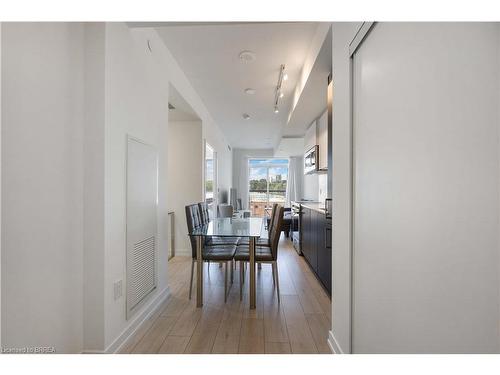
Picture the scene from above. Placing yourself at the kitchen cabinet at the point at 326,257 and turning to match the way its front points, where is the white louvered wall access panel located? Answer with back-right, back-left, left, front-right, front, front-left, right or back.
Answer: front-left

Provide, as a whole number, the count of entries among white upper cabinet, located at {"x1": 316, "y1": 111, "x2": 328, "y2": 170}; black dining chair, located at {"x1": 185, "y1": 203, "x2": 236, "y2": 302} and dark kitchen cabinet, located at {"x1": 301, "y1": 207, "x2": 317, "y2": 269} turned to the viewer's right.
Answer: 1

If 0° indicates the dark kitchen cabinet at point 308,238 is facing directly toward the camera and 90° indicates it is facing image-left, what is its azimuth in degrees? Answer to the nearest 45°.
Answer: approximately 90°

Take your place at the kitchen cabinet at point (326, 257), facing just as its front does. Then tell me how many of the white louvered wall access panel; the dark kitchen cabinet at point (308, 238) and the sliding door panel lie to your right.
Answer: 1

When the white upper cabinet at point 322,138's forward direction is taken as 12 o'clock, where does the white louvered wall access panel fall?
The white louvered wall access panel is roughly at 10 o'clock from the white upper cabinet.

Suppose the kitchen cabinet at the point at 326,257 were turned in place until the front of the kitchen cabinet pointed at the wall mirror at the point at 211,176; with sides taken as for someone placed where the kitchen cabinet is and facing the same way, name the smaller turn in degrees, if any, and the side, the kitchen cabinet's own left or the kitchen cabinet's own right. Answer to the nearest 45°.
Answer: approximately 45° to the kitchen cabinet's own right

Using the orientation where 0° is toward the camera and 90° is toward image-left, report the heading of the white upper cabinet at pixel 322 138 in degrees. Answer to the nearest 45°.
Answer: approximately 90°

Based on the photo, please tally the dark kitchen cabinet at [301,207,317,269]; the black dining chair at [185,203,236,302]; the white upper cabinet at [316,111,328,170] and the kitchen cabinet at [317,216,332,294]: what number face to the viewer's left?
3

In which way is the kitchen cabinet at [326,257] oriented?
to the viewer's left

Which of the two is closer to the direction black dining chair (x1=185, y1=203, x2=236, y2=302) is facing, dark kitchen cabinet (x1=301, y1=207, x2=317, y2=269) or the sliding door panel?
the dark kitchen cabinet

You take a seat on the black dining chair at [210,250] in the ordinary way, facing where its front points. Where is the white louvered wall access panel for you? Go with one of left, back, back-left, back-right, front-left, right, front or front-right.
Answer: back-right

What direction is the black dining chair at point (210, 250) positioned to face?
to the viewer's right
